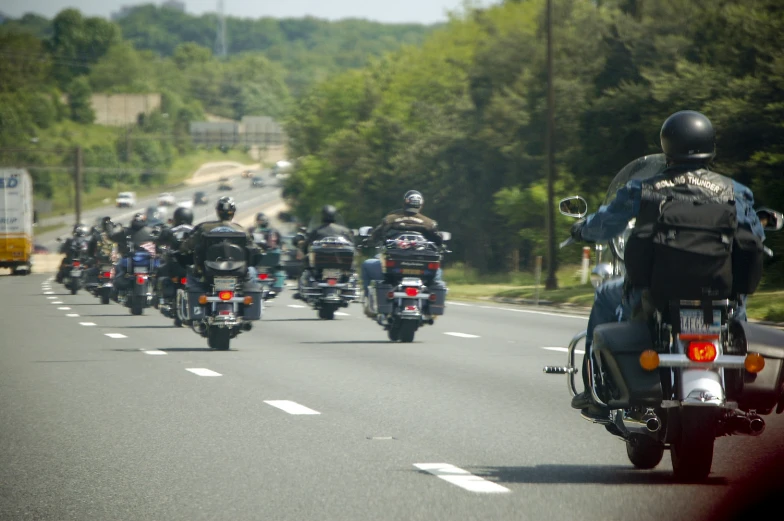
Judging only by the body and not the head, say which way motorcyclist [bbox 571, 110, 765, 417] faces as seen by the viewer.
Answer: away from the camera

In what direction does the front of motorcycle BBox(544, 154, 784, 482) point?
away from the camera

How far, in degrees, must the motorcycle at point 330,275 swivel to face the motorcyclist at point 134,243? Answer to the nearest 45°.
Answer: approximately 45° to its left

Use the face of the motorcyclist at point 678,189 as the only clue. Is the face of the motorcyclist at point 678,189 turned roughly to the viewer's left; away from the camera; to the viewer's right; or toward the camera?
away from the camera

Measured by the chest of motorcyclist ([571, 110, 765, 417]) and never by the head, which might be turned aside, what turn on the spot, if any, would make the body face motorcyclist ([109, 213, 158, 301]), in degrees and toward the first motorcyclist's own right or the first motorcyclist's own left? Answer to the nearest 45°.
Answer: approximately 45° to the first motorcyclist's own left

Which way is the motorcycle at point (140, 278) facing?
away from the camera

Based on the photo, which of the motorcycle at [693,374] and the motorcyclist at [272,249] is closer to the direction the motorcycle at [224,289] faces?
the motorcyclist

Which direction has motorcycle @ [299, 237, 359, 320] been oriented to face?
away from the camera

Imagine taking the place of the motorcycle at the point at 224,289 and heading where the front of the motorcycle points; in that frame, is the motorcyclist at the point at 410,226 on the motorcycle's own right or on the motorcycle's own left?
on the motorcycle's own right

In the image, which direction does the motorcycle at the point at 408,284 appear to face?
away from the camera

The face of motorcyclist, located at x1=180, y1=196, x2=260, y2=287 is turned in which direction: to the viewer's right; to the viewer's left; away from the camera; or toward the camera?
away from the camera

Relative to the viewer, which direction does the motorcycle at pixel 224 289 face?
away from the camera

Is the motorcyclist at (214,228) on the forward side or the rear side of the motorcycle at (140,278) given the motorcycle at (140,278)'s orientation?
on the rear side
